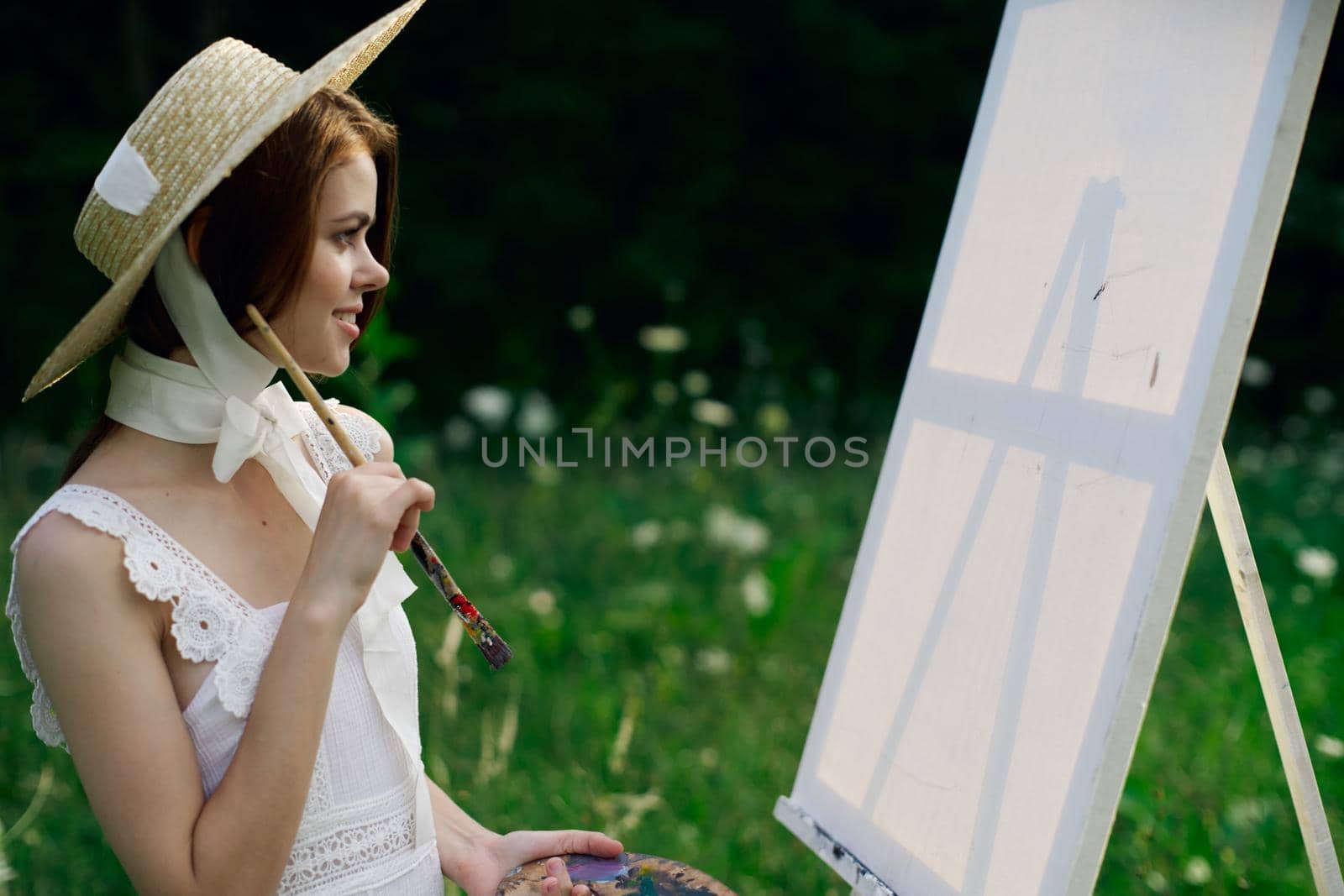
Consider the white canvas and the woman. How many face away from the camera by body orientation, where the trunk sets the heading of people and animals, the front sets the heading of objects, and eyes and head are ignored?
0

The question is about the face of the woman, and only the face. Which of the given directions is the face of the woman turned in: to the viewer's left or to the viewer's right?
to the viewer's right

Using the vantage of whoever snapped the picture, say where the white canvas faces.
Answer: facing the viewer and to the left of the viewer
